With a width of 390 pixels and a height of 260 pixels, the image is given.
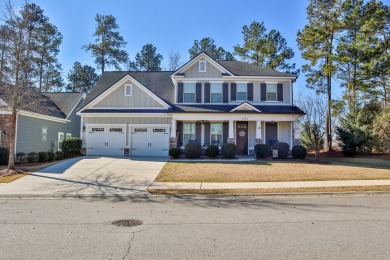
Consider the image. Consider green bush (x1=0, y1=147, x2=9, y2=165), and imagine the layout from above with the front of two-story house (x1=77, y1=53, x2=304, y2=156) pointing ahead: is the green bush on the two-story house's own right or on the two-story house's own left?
on the two-story house's own right

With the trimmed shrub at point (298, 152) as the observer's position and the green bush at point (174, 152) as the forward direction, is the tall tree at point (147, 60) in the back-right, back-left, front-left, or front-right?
front-right

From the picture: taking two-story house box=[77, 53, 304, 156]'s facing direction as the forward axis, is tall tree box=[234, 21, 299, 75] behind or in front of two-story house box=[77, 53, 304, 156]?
behind

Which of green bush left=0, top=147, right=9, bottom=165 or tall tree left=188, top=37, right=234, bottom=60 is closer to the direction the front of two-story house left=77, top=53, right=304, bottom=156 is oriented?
the green bush

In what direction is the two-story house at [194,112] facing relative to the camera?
toward the camera

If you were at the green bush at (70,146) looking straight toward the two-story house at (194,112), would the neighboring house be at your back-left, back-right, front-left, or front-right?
back-left

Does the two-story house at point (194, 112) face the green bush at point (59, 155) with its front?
no

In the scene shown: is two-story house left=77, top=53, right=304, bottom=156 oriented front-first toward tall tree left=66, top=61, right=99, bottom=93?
no

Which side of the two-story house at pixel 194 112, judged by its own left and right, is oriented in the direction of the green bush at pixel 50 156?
right
